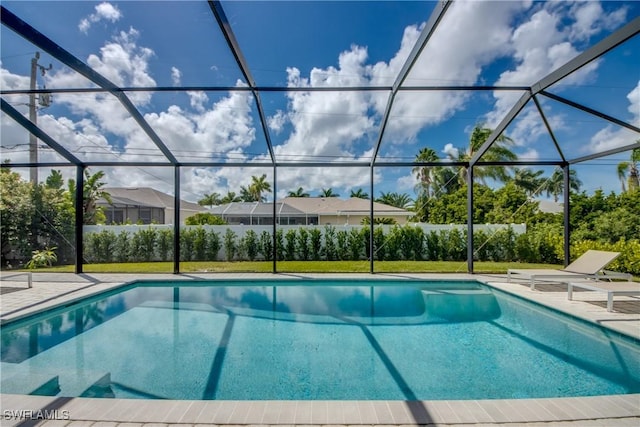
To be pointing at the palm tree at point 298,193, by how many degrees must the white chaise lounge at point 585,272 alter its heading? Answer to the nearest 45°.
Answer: approximately 90° to its right

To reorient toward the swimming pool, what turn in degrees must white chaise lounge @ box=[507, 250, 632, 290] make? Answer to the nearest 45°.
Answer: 0° — it already faces it

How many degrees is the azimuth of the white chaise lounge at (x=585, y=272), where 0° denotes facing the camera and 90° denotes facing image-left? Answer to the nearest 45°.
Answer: approximately 45°

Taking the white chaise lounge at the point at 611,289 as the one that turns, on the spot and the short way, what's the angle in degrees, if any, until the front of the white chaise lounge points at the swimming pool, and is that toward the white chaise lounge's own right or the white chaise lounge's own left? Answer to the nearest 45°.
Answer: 0° — it already faces it

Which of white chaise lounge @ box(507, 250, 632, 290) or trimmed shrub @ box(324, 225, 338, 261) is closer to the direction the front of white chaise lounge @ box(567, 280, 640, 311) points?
the trimmed shrub

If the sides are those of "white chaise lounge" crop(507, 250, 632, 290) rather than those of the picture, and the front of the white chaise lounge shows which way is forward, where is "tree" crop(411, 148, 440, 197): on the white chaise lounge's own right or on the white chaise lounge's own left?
on the white chaise lounge's own right

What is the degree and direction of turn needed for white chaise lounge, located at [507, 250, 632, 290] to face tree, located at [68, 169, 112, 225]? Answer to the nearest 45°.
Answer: approximately 45° to its right

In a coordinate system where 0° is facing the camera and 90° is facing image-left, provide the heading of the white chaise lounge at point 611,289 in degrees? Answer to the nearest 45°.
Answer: approximately 45°
